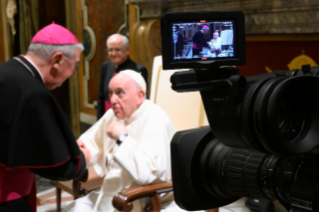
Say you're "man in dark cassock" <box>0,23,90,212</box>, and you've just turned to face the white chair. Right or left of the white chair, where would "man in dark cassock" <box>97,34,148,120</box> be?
left

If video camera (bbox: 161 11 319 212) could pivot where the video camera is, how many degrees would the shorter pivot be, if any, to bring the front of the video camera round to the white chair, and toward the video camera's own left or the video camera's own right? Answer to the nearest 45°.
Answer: approximately 45° to the video camera's own right

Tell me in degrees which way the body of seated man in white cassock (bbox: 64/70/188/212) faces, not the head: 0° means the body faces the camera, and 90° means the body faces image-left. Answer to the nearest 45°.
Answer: approximately 45°

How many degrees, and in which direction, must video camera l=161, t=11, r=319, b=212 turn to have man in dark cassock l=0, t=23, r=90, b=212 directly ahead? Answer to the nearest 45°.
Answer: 0° — it already faces them

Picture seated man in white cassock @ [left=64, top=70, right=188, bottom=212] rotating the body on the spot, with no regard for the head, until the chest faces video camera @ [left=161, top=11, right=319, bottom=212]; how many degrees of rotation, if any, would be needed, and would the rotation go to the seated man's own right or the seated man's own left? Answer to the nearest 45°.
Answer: approximately 45° to the seated man's own left

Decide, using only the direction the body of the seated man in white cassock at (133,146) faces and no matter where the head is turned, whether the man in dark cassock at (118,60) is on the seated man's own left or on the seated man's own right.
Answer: on the seated man's own right

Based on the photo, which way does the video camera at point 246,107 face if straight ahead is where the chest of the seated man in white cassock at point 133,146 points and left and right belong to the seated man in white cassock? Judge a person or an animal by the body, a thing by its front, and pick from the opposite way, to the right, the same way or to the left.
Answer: to the right

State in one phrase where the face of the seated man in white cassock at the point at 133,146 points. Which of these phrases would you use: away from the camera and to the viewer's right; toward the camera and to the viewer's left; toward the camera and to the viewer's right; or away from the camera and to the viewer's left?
toward the camera and to the viewer's left

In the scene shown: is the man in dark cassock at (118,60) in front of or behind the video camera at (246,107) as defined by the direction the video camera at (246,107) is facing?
in front

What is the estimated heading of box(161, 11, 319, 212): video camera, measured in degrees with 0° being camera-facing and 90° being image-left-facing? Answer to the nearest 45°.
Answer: approximately 135°

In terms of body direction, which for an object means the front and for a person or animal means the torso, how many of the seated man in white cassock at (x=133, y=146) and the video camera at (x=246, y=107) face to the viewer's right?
0
